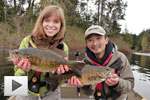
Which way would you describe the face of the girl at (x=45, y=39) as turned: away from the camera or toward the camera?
toward the camera

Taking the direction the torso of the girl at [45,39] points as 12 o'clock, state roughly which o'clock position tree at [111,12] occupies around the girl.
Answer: The tree is roughly at 7 o'clock from the girl.

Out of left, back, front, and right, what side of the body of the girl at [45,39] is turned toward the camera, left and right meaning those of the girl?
front
